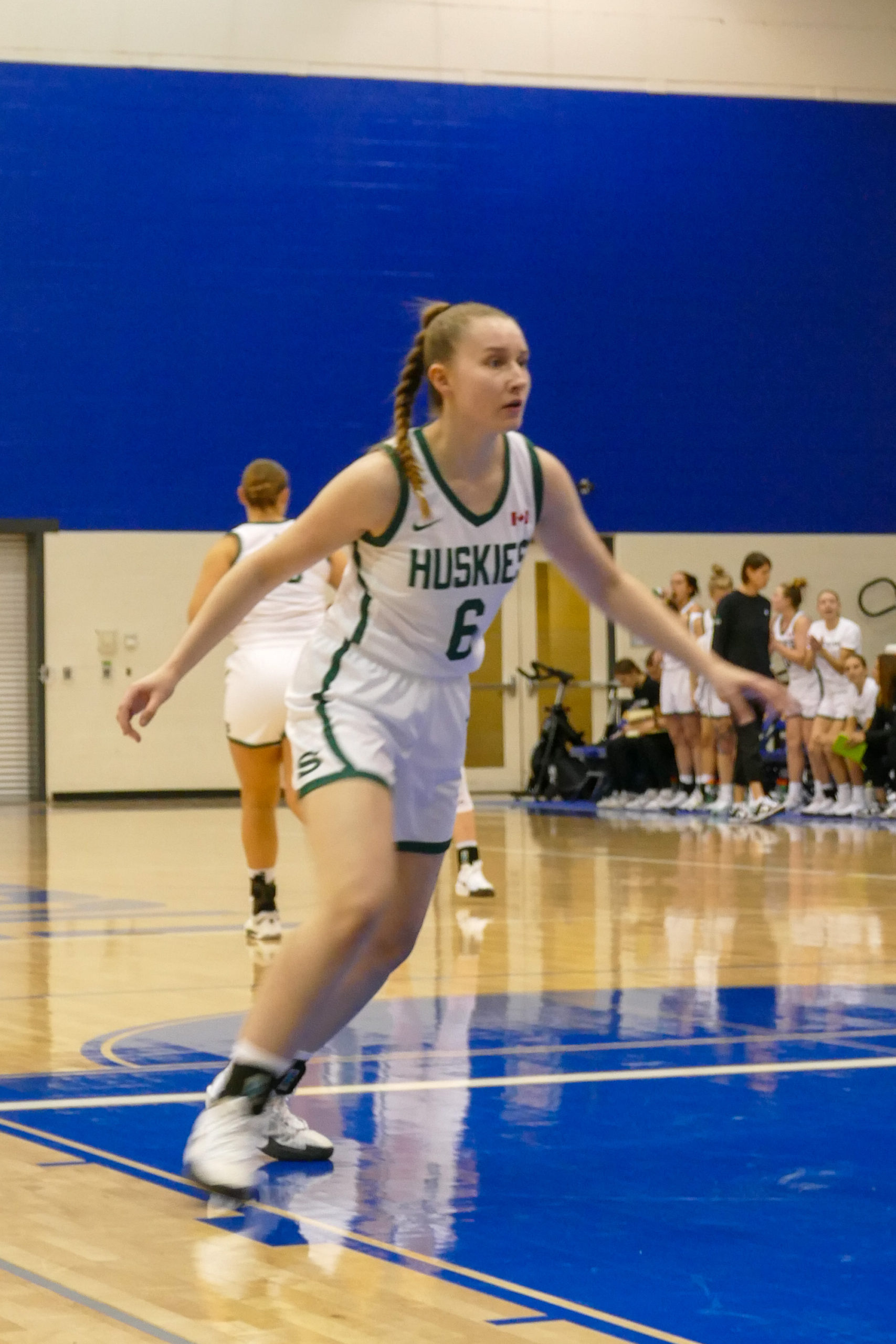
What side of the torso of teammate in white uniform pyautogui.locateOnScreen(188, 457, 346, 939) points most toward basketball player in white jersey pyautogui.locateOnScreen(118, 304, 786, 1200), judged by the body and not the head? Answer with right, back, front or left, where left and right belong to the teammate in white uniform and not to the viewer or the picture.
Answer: back

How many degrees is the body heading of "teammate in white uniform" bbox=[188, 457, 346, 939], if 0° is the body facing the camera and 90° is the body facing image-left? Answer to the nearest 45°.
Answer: approximately 180°

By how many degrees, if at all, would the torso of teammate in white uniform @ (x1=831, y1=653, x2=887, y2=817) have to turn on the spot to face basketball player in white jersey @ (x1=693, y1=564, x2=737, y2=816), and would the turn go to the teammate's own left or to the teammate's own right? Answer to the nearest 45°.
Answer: approximately 45° to the teammate's own right

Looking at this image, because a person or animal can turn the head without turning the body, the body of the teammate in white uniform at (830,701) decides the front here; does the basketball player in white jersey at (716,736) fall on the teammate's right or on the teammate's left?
on the teammate's right

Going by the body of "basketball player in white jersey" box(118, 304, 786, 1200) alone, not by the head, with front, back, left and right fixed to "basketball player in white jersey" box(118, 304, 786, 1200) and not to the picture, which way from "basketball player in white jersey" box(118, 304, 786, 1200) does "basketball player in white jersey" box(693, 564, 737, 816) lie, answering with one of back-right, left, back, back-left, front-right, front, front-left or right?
back-left

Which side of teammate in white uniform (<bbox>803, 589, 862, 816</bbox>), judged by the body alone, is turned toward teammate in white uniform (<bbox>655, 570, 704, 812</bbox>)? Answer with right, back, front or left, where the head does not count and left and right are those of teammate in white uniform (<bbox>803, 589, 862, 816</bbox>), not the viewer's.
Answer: right

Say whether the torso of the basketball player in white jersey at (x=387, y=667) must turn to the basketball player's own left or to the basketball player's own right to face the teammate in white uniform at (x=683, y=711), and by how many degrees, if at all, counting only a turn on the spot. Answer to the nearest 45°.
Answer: approximately 135° to the basketball player's own left

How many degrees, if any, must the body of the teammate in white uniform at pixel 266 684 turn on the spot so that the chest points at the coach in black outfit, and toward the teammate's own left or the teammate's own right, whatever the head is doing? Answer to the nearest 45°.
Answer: approximately 45° to the teammate's own right
